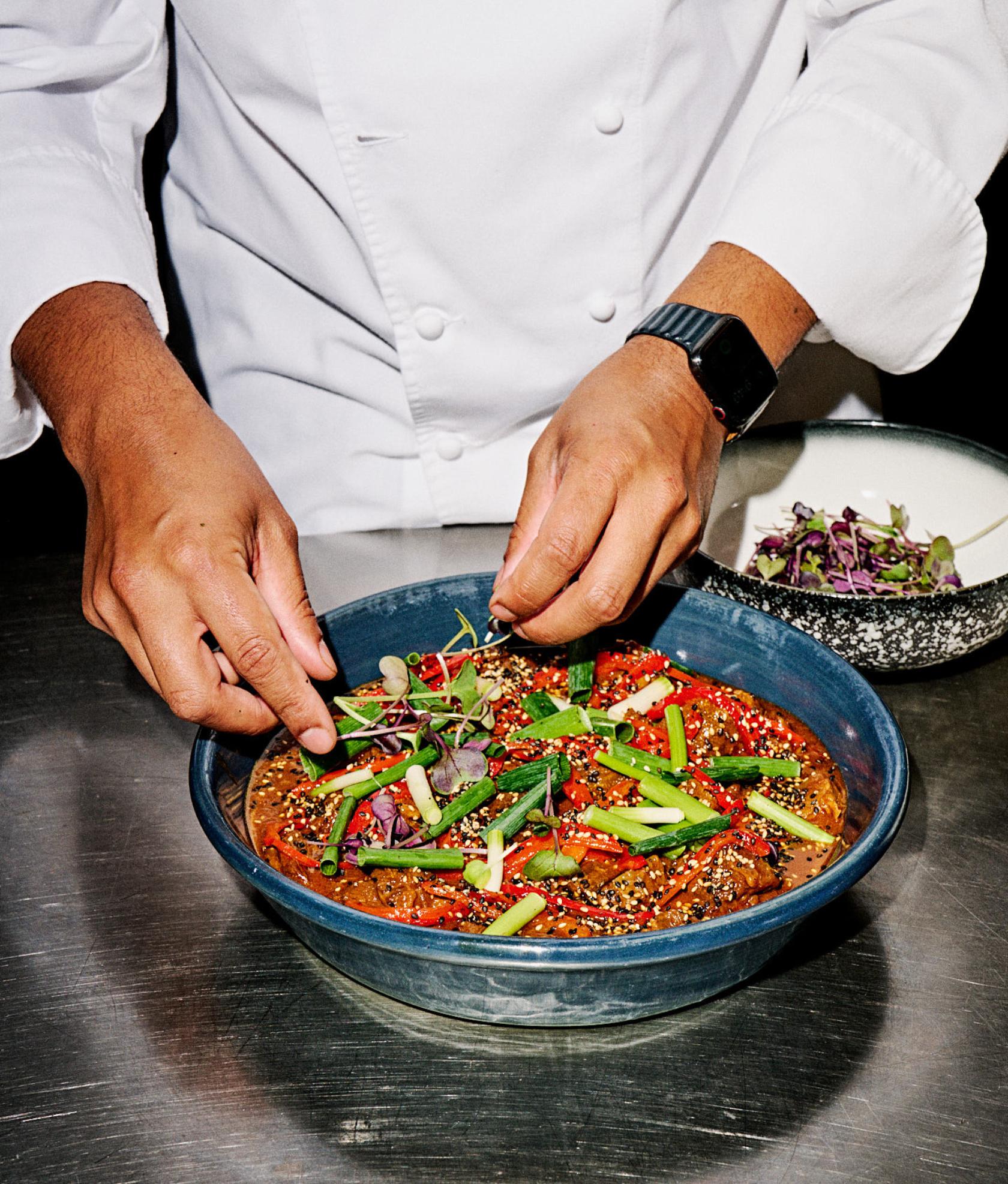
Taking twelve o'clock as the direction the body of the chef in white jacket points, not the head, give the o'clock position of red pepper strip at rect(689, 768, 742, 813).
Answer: The red pepper strip is roughly at 11 o'clock from the chef in white jacket.

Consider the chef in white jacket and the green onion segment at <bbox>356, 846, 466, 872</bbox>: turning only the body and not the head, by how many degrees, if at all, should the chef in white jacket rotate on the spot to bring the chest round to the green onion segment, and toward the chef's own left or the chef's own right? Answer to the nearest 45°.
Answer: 0° — they already face it

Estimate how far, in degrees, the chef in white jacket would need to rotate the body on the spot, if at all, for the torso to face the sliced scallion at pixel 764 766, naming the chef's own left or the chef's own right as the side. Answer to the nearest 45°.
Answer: approximately 45° to the chef's own left

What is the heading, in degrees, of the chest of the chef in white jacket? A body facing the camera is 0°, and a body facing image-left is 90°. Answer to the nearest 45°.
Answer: approximately 0°

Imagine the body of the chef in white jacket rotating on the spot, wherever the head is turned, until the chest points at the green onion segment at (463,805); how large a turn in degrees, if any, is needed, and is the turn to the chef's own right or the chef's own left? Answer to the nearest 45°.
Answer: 0° — they already face it

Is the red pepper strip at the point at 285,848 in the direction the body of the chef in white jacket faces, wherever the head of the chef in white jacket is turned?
yes

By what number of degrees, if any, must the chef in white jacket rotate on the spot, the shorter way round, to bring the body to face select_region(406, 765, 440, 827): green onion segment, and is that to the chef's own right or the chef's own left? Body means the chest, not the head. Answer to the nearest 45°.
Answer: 0° — they already face it
